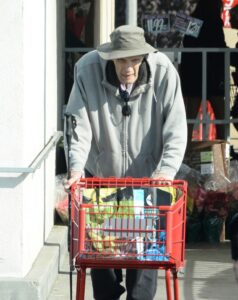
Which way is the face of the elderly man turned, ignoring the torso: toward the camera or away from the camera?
toward the camera

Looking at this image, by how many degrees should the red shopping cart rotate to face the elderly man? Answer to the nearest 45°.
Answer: approximately 180°

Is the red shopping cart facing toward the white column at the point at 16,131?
no

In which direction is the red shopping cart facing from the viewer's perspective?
toward the camera

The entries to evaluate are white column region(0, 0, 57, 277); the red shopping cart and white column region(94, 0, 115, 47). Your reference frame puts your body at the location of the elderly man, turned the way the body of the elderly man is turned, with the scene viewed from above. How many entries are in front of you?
1

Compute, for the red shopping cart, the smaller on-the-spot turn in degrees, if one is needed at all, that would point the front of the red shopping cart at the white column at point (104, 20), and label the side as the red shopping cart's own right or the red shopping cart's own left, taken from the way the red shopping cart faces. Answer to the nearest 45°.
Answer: approximately 180°

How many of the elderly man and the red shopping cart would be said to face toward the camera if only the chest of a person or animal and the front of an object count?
2

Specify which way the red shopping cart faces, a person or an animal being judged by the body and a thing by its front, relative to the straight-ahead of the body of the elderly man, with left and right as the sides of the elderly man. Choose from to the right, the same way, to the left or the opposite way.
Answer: the same way

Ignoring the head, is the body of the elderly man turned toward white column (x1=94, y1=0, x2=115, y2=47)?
no

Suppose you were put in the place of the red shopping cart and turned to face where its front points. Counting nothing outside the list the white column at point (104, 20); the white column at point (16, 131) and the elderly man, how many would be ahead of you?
0

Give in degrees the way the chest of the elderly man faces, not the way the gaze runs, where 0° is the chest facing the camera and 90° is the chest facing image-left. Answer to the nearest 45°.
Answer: approximately 0°

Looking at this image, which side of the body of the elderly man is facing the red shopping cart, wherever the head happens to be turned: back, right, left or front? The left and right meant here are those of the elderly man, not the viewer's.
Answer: front
